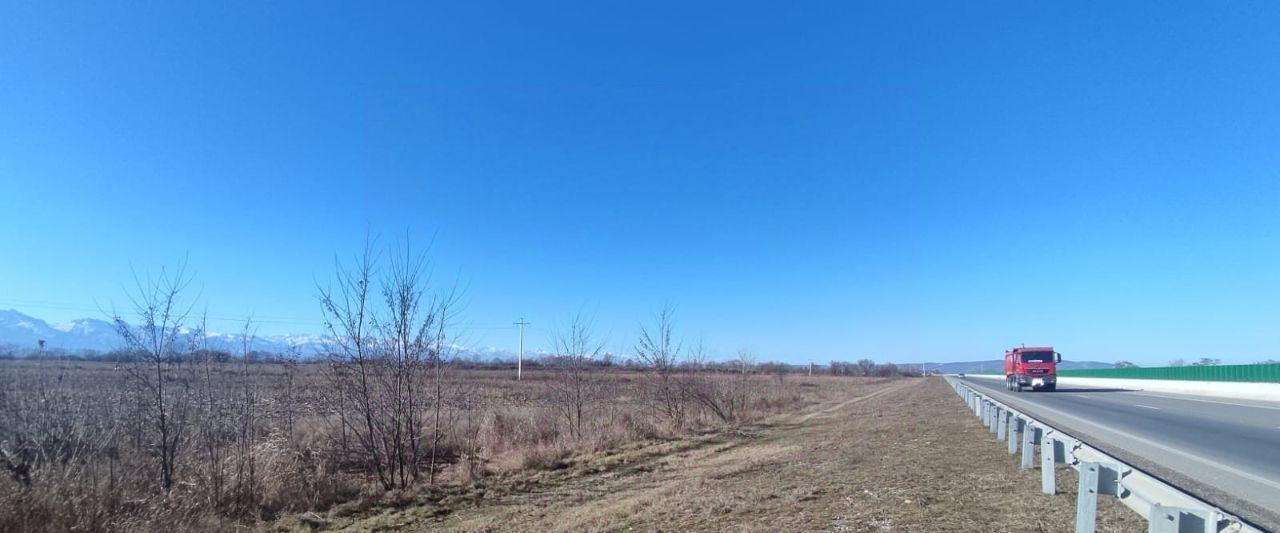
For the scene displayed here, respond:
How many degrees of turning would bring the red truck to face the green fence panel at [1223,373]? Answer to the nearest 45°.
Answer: approximately 45° to its left

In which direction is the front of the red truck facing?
toward the camera
